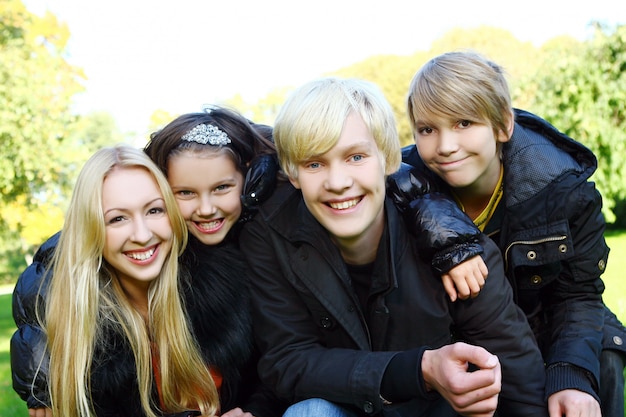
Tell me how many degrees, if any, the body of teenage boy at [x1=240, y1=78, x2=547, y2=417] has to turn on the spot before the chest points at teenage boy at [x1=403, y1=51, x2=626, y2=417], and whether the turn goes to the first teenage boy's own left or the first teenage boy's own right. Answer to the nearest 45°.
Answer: approximately 135° to the first teenage boy's own left

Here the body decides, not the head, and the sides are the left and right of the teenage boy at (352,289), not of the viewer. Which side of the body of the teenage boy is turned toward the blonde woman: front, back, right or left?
right

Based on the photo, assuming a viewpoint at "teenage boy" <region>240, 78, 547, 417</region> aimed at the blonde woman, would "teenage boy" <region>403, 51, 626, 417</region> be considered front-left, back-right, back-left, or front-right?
back-right

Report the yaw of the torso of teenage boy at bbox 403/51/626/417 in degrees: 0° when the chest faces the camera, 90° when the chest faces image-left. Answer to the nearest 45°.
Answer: approximately 45°

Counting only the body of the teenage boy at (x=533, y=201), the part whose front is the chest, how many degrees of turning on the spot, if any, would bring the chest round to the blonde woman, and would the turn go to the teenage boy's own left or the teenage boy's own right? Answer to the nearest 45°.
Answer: approximately 45° to the teenage boy's own right
